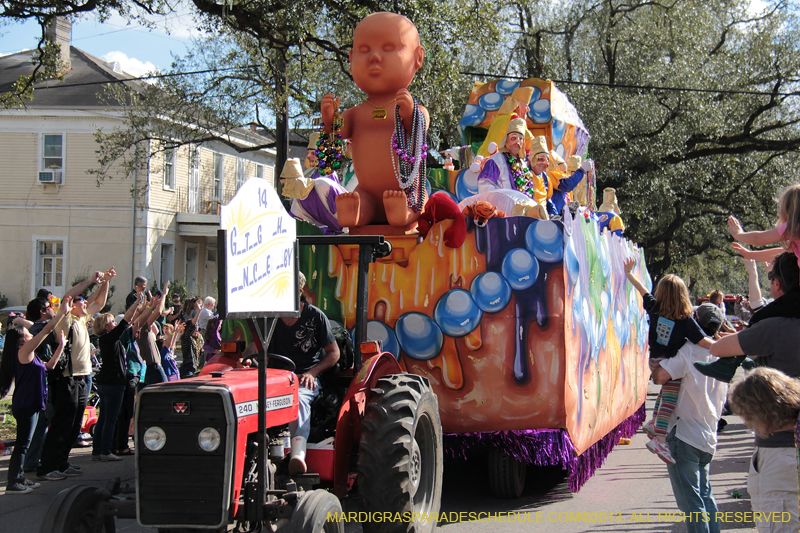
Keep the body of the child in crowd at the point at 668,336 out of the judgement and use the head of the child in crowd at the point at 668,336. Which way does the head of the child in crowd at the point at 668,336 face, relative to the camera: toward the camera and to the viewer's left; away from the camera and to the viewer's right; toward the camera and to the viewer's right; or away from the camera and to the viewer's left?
away from the camera and to the viewer's left

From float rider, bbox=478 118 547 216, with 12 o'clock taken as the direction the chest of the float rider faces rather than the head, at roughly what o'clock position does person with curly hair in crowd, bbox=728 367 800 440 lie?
The person with curly hair in crowd is roughly at 1 o'clock from the float rider.

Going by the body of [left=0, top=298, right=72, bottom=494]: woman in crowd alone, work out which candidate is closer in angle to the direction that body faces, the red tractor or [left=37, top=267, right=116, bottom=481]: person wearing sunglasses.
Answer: the person wearing sunglasses

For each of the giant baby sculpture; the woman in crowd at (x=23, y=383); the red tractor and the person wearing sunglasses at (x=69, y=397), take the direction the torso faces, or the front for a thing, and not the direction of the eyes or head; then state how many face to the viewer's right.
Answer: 2

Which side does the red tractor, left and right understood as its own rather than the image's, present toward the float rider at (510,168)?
back

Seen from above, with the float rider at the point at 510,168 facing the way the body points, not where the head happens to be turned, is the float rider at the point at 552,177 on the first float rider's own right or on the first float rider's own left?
on the first float rider's own left

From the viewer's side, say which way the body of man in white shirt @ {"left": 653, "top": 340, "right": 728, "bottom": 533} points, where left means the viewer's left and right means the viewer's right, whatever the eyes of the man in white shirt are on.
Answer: facing away from the viewer and to the left of the viewer

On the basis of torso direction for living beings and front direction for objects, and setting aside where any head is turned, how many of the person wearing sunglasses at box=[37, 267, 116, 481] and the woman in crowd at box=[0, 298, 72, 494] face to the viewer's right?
2

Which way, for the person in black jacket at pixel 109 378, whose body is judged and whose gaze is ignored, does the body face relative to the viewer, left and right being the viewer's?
facing to the right of the viewer

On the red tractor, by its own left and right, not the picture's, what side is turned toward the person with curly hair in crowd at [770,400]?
left

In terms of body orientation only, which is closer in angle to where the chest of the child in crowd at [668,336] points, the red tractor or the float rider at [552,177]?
the float rider

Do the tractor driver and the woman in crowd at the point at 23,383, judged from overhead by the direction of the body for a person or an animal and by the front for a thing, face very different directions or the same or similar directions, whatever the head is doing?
very different directions
